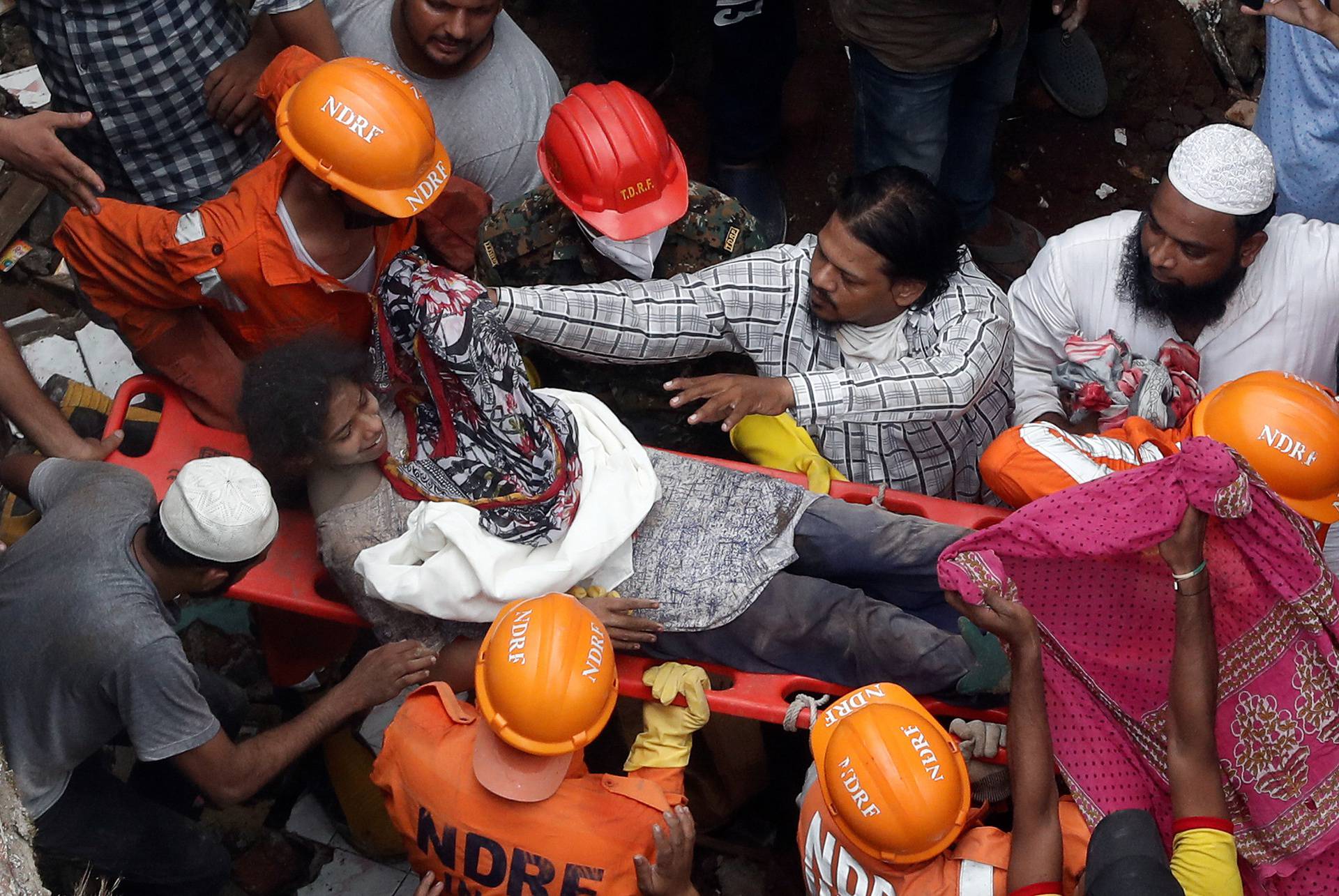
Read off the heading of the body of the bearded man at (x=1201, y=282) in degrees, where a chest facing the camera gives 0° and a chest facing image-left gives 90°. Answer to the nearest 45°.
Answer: approximately 45°

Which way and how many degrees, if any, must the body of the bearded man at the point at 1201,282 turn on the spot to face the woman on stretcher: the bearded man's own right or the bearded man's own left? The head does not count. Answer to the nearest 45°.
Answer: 0° — they already face them
